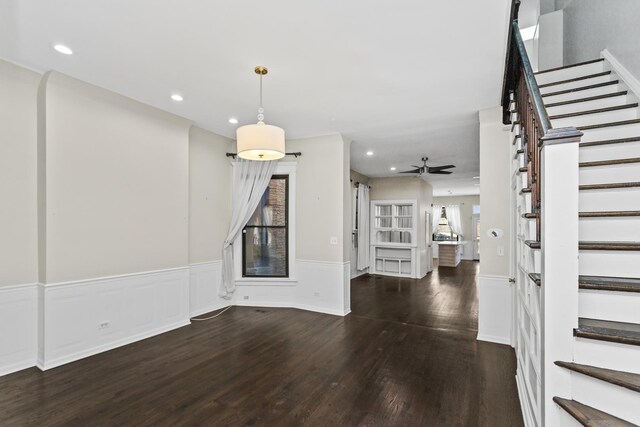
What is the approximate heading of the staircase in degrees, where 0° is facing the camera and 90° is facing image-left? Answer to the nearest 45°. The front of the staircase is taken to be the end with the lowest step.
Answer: approximately 0°

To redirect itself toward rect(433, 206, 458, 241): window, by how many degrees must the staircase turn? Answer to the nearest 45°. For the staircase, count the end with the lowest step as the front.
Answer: approximately 180°

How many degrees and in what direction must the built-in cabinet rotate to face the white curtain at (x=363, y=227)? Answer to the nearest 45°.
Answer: approximately 45° to its right

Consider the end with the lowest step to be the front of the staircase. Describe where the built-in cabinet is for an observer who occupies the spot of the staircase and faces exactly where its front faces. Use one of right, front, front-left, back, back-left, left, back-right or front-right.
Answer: back-right

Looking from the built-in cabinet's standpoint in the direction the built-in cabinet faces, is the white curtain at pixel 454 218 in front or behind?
behind

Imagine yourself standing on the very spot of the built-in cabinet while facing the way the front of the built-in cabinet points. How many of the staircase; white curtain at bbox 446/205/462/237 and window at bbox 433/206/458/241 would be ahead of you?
1

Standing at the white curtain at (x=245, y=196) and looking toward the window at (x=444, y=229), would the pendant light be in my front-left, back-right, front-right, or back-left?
back-right

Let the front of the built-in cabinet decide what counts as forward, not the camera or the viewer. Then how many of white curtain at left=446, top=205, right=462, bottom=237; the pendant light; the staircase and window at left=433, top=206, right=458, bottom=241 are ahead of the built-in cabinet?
2

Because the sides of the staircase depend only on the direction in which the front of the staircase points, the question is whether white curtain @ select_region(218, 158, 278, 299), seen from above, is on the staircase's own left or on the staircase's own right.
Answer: on the staircase's own right

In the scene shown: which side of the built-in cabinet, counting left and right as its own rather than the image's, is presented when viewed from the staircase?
front

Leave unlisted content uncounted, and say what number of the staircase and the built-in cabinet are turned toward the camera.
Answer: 2

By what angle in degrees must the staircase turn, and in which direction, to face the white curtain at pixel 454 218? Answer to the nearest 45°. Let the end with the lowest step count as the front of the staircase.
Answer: approximately 180°

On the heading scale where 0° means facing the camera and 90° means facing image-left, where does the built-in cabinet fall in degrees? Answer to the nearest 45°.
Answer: approximately 0°

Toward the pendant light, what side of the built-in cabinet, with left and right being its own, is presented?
front
